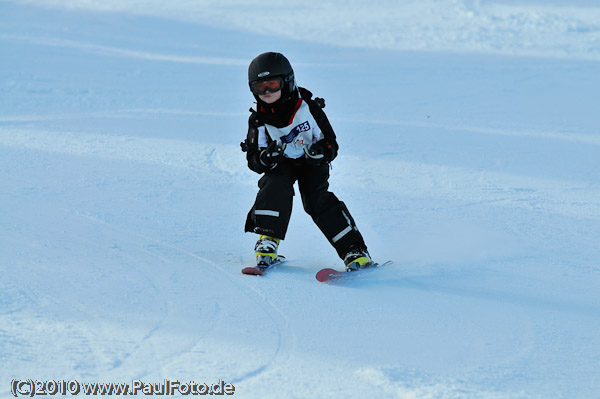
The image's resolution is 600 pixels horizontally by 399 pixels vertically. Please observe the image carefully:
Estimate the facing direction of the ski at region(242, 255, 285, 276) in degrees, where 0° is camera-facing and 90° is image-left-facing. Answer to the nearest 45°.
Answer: approximately 45°

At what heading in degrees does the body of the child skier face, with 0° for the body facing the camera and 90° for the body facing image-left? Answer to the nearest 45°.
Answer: approximately 0°

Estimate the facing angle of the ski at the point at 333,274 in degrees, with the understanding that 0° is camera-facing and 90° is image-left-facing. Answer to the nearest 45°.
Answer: approximately 45°
